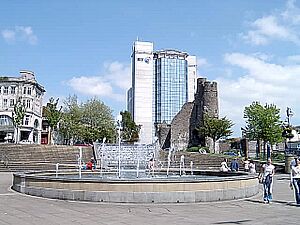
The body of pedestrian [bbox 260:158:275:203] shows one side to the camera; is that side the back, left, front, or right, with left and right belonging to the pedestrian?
front

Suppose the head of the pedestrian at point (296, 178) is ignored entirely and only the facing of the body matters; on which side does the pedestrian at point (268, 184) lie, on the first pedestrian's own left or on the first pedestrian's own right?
on the first pedestrian's own right

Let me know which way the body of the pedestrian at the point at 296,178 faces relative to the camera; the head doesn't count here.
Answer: toward the camera

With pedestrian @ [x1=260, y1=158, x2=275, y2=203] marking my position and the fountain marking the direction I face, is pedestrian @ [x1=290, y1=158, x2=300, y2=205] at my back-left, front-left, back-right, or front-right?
back-right

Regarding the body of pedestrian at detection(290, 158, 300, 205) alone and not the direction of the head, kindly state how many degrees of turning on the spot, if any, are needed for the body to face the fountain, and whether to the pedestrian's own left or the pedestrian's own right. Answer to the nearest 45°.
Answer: approximately 90° to the pedestrian's own right

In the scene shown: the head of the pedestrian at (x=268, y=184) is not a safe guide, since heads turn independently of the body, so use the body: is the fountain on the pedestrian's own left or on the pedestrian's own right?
on the pedestrian's own right

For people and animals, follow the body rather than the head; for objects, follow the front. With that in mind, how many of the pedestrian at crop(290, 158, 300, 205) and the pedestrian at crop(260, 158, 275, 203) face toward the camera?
2

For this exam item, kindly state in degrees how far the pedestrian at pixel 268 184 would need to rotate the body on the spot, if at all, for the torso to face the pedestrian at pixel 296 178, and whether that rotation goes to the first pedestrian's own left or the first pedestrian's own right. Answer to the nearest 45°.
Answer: approximately 90° to the first pedestrian's own left
